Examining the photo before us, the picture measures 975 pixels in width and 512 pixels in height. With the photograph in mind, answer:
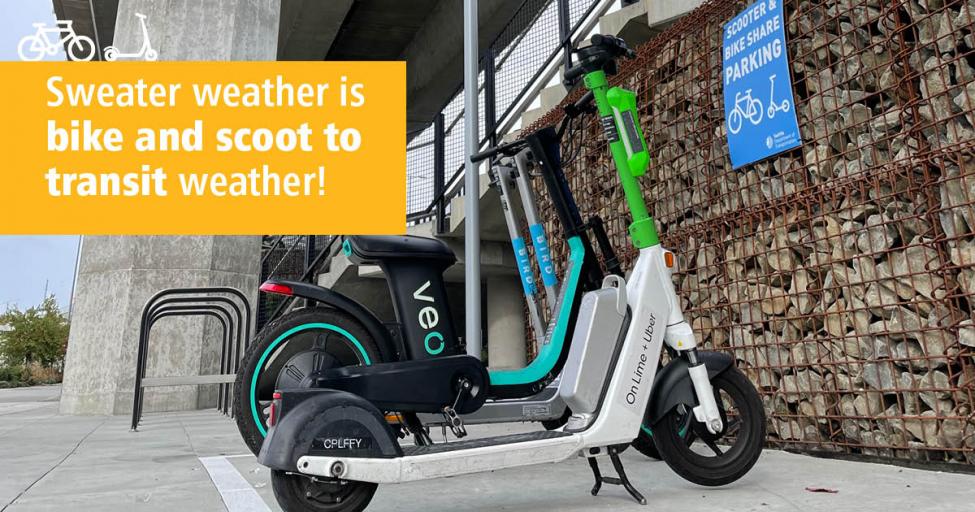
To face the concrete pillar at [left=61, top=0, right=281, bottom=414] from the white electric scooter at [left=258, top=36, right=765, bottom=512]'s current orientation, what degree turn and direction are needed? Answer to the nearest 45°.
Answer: approximately 135° to its left

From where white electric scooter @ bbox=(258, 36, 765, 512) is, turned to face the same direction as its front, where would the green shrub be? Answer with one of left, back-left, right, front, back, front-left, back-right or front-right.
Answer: back-left

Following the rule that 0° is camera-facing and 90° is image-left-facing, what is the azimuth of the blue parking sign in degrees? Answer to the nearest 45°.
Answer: approximately 45°

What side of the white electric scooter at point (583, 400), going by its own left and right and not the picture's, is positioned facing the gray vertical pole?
left

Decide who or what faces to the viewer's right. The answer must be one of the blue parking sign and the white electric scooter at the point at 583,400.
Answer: the white electric scooter

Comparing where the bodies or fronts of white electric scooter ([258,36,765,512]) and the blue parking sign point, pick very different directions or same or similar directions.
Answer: very different directions

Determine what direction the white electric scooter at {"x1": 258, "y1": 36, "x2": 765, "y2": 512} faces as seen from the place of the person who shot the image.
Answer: facing to the right of the viewer

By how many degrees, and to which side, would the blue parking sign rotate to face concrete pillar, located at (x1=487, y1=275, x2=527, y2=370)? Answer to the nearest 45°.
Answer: approximately 90° to its right

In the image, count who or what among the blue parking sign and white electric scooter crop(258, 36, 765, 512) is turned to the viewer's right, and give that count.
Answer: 1
